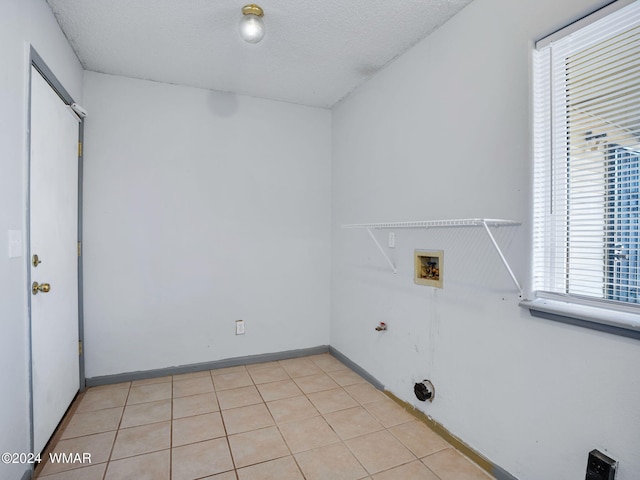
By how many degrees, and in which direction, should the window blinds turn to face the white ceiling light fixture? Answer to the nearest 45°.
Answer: approximately 45° to its right

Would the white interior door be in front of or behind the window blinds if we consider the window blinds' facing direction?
in front

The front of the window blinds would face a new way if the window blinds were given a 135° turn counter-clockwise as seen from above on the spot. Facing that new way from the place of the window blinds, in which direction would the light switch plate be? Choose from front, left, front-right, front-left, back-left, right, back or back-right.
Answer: back-right

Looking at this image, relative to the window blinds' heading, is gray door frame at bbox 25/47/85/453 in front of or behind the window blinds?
in front
